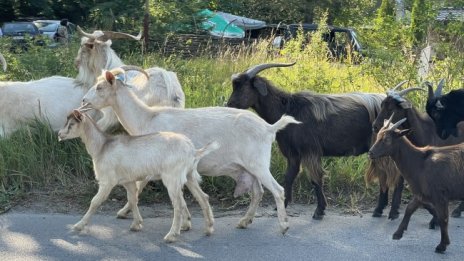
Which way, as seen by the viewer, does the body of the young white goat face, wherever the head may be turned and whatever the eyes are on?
to the viewer's left

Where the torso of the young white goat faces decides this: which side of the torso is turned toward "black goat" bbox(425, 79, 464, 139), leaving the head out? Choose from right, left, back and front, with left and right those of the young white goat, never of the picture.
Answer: back

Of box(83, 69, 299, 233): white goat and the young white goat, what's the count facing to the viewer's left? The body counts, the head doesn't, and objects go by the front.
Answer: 2

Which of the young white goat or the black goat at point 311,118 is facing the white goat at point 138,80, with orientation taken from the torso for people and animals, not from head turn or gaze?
the black goat

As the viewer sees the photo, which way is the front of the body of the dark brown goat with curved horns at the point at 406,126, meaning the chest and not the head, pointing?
to the viewer's left

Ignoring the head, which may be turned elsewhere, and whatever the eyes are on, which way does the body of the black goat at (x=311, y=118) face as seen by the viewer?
to the viewer's left

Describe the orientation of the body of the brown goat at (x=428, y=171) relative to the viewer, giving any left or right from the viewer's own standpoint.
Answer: facing to the left of the viewer

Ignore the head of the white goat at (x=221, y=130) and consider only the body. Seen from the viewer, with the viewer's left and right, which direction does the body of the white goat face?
facing to the left of the viewer

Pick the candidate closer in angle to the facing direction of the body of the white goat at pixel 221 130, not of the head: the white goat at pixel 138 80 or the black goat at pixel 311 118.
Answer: the white goat

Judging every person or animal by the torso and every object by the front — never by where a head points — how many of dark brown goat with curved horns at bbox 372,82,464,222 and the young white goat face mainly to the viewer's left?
2
